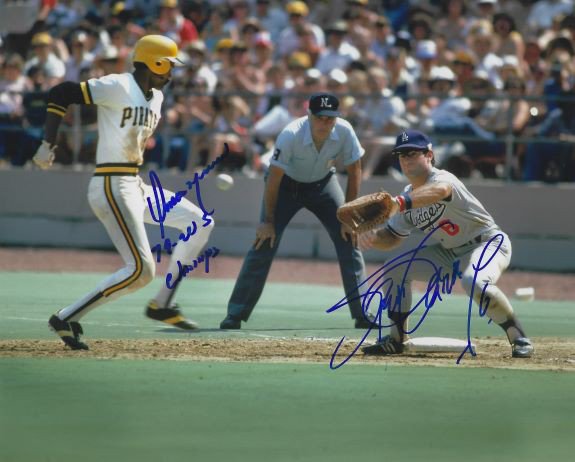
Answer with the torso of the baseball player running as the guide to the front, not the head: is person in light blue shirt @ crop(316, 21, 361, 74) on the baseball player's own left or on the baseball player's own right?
on the baseball player's own left

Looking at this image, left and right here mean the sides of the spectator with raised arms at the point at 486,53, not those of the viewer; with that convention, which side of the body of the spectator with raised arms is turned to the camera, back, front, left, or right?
front

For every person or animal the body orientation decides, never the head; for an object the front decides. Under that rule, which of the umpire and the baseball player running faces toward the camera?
the umpire

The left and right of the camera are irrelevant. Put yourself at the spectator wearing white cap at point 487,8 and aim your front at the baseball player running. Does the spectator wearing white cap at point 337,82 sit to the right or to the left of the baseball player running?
right

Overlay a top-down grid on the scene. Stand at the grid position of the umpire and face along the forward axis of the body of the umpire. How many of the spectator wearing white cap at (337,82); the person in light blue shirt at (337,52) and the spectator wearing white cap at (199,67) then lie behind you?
3

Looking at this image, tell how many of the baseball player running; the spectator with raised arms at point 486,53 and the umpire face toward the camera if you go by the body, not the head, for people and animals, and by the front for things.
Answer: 2

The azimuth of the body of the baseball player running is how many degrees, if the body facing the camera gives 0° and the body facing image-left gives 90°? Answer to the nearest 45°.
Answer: approximately 270°

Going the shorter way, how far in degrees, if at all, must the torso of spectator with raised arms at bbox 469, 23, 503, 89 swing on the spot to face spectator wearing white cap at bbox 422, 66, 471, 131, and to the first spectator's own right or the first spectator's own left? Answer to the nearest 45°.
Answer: approximately 45° to the first spectator's own right

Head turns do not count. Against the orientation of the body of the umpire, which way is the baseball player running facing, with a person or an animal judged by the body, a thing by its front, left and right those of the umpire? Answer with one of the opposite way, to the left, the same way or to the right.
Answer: to the left

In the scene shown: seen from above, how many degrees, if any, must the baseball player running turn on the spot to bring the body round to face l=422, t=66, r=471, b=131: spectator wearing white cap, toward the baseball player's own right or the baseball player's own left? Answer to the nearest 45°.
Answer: approximately 45° to the baseball player's own left

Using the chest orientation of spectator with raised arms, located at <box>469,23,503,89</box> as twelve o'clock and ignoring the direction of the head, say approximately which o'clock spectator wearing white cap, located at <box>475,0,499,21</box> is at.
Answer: spectator wearing white cap, located at <box>475,0,499,21</box> is roughly at 6 o'clock from spectator with raised arms, located at <box>469,23,503,89</box>.

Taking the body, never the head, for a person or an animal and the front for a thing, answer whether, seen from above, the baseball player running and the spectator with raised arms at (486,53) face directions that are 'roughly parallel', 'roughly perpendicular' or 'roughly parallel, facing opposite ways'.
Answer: roughly perpendicular

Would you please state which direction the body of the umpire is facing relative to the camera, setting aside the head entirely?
toward the camera

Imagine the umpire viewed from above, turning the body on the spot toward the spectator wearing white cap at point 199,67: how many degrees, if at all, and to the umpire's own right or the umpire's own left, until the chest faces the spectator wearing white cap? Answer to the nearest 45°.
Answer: approximately 180°

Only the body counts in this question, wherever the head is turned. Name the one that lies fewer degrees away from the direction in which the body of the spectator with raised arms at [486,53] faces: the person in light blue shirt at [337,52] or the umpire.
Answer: the umpire

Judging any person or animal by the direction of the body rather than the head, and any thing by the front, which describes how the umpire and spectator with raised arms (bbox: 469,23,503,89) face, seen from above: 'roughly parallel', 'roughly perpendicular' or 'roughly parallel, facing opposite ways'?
roughly parallel
